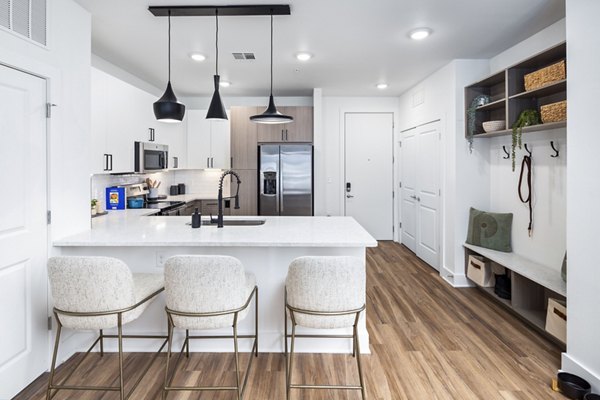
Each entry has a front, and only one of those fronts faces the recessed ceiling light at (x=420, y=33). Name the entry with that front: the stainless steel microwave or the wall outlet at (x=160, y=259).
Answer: the stainless steel microwave

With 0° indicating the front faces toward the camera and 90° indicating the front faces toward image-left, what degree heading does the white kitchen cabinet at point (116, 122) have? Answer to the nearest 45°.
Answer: approximately 315°

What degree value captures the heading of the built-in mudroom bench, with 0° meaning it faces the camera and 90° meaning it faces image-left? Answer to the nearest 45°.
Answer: approximately 45°

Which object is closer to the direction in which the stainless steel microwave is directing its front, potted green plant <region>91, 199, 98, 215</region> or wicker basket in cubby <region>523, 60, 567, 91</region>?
the wicker basket in cubby

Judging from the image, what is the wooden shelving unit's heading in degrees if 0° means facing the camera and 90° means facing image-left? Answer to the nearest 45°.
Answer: approximately 45°

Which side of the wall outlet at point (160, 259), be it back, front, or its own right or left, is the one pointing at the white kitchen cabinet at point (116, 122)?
back

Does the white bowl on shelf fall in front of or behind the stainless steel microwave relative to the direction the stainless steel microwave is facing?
in front

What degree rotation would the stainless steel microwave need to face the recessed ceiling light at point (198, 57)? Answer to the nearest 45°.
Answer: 0° — it already faces it

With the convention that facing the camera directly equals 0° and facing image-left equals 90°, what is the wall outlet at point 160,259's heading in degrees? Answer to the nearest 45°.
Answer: approximately 0°
